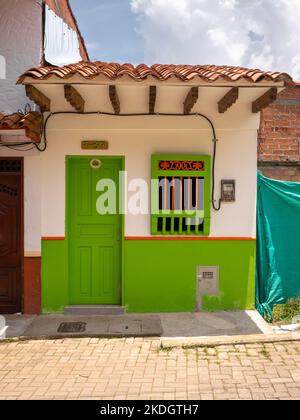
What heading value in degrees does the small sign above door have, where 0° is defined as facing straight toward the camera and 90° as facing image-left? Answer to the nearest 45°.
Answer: approximately 0°

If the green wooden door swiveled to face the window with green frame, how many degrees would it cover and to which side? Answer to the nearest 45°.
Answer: approximately 90° to its left

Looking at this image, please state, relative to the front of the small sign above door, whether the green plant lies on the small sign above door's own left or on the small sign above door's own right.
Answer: on the small sign above door's own left

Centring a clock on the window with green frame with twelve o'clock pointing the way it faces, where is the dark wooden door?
The dark wooden door is roughly at 3 o'clock from the window with green frame.

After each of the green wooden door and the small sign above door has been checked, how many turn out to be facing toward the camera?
2

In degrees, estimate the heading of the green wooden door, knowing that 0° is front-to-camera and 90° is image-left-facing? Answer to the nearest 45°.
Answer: approximately 0°
